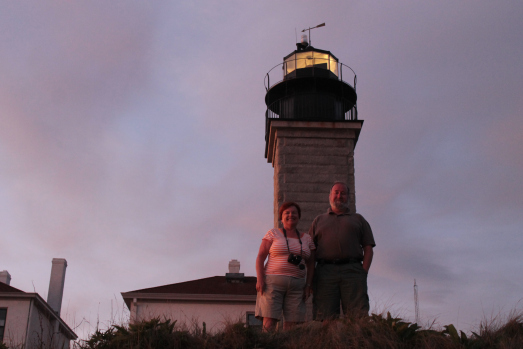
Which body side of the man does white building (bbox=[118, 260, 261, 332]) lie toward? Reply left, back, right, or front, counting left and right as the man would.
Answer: back

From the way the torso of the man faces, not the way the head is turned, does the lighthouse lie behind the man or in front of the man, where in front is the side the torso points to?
behind

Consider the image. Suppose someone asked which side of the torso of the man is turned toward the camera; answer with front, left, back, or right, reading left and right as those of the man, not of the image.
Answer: front

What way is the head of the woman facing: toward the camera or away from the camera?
toward the camera

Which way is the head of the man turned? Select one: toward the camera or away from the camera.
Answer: toward the camera
